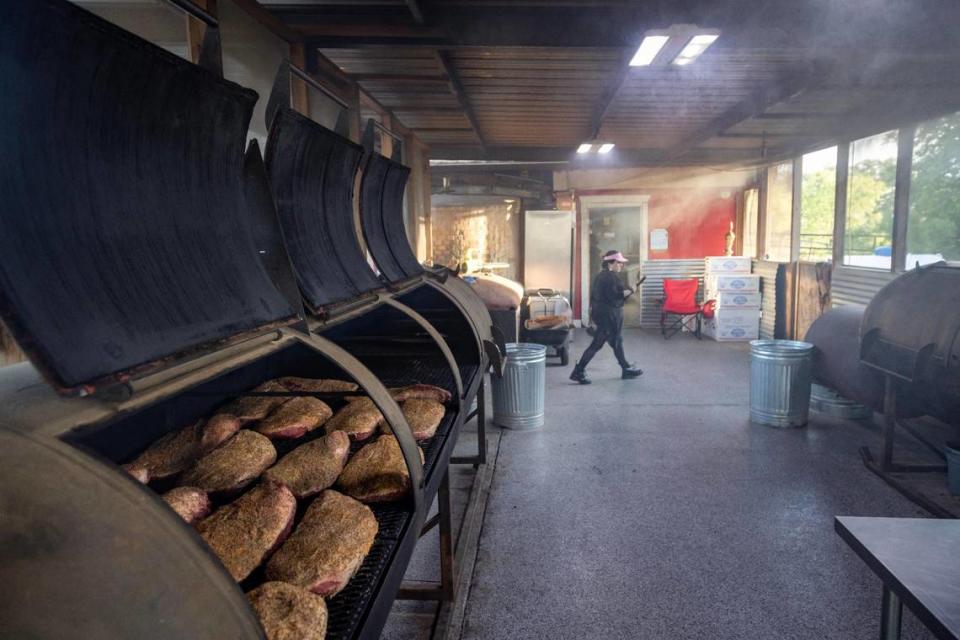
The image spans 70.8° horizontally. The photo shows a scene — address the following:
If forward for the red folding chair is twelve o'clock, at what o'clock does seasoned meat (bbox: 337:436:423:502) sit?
The seasoned meat is roughly at 12 o'clock from the red folding chair.

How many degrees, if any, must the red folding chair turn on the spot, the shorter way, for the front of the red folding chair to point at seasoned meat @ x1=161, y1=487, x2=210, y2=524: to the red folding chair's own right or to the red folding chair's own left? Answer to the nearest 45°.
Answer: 0° — it already faces it

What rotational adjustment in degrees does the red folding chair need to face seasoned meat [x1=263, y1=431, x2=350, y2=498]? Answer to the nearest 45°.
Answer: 0° — it already faces it

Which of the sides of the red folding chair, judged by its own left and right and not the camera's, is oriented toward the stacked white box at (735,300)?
left

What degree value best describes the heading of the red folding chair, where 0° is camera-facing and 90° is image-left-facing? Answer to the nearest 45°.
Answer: approximately 0°

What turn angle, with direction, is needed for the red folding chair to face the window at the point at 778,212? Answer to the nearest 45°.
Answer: approximately 90° to its left

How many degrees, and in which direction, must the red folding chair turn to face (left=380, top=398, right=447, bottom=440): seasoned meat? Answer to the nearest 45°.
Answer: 0° — it already faces it

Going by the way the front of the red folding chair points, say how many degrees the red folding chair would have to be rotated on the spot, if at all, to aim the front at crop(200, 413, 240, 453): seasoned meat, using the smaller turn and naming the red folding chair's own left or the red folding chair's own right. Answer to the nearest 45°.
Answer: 0° — it already faces it

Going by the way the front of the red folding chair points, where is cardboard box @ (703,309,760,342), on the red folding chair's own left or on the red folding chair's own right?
on the red folding chair's own left

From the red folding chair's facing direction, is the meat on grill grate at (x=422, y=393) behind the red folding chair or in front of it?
in front

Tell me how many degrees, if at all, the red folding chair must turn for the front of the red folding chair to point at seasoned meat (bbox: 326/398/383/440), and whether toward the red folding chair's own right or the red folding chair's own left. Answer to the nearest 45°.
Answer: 0° — it already faces it

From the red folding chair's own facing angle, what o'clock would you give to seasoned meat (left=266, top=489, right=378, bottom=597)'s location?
The seasoned meat is roughly at 12 o'clock from the red folding chair.
